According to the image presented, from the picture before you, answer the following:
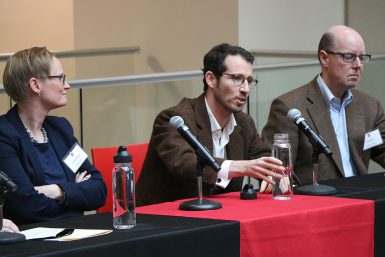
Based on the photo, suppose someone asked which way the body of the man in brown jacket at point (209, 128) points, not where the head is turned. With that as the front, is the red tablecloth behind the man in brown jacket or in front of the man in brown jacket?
in front

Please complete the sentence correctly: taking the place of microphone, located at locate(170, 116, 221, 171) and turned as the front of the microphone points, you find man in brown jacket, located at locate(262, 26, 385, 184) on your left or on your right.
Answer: on your right

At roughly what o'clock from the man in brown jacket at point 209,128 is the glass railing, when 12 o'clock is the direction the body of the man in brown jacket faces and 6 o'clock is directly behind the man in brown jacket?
The glass railing is roughly at 7 o'clock from the man in brown jacket.

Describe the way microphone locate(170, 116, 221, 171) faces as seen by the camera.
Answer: facing to the left of the viewer
